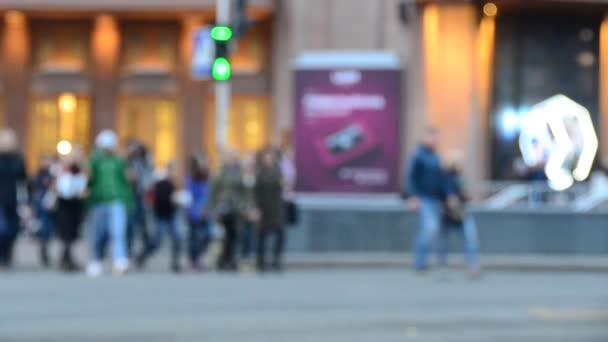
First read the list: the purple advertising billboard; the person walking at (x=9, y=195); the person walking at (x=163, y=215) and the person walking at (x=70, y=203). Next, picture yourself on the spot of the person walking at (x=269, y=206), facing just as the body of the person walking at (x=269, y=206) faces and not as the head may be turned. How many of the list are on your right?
3

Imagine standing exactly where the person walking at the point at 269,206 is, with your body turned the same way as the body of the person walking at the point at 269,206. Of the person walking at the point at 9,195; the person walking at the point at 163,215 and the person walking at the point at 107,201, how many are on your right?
3

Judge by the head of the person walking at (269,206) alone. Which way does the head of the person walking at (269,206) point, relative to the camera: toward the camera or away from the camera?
toward the camera

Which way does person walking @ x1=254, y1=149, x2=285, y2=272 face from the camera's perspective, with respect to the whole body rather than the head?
toward the camera

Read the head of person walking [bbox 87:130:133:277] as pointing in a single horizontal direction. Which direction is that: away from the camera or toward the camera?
toward the camera

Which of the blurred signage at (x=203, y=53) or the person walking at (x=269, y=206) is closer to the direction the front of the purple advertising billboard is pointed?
the person walking

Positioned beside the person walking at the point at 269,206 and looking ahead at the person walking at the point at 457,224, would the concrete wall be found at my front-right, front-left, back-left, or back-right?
front-left

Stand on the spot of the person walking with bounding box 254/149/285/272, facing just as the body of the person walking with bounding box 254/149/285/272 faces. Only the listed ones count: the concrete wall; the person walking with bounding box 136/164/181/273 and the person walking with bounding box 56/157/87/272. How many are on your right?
2

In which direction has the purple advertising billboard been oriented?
toward the camera
